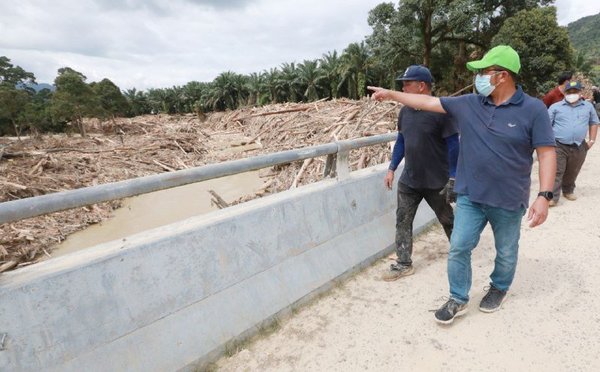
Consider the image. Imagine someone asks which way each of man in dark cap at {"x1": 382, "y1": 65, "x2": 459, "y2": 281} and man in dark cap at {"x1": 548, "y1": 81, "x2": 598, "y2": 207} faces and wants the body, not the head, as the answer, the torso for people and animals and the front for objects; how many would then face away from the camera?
0

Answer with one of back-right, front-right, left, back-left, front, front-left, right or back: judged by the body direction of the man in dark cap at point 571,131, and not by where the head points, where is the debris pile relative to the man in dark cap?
right

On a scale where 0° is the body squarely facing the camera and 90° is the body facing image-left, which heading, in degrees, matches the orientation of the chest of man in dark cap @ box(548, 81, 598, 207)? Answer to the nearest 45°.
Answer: approximately 0°

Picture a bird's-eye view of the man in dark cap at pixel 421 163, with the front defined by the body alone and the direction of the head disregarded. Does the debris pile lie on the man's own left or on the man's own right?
on the man's own right

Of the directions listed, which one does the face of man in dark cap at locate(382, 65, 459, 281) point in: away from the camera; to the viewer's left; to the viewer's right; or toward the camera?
to the viewer's left

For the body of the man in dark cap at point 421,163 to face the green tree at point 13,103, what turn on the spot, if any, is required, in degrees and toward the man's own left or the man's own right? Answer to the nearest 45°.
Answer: approximately 90° to the man's own right

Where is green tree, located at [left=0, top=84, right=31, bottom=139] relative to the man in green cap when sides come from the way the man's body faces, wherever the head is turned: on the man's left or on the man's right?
on the man's right
